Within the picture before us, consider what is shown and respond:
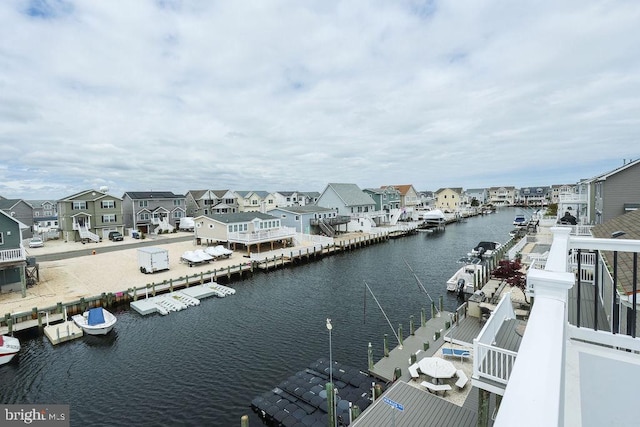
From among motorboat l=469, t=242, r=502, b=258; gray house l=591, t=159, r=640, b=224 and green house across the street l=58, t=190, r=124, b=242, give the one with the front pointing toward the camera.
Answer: the green house across the street

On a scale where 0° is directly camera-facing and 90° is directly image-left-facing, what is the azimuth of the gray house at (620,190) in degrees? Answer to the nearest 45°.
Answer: approximately 90°

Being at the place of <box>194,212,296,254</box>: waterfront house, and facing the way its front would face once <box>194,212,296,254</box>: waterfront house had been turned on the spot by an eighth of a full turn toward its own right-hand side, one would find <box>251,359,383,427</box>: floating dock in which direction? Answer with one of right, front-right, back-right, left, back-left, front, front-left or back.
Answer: front

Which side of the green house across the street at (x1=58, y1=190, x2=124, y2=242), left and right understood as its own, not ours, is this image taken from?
front

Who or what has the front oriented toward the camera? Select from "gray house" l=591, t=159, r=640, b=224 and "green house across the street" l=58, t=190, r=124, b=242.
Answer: the green house across the street

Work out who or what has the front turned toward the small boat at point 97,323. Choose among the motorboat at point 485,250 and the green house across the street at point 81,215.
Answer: the green house across the street

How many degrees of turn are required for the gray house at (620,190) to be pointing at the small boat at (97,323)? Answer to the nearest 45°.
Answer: approximately 45° to its left

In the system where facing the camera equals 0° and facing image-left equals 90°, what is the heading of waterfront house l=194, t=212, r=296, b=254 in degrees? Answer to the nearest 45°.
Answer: approximately 315°

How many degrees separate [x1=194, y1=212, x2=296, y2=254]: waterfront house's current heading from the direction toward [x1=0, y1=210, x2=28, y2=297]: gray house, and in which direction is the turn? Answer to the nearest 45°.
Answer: approximately 90° to its right

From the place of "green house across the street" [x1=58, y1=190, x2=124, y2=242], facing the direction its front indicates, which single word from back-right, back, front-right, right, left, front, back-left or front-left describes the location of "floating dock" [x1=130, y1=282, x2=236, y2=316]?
front

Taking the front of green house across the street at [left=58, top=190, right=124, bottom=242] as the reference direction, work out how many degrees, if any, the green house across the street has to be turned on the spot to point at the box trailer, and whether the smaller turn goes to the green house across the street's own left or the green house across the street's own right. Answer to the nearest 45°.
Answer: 0° — it already faces it

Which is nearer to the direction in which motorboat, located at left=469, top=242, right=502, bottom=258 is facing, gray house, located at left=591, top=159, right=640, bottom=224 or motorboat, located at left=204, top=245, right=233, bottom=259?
the gray house

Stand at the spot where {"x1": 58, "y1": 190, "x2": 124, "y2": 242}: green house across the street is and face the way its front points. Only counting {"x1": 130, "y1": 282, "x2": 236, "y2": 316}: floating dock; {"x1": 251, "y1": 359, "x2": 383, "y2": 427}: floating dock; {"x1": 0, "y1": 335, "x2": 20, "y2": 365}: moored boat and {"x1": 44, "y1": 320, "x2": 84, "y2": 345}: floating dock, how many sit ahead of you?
4

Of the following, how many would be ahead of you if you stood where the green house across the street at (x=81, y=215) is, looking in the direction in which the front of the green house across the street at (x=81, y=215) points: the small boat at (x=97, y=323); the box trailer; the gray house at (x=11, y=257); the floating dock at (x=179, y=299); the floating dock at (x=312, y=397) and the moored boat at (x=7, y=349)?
6
